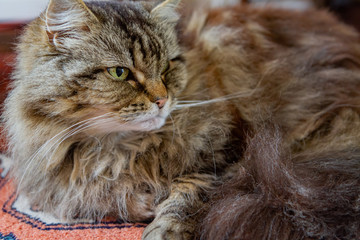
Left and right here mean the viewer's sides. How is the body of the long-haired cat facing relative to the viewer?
facing the viewer and to the left of the viewer
